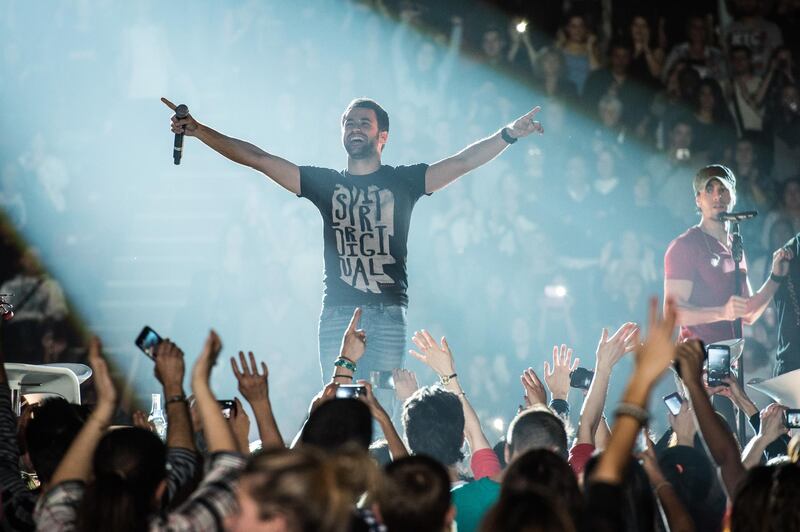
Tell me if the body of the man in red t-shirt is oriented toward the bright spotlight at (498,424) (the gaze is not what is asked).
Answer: no

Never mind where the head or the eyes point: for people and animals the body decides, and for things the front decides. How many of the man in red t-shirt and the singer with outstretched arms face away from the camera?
0

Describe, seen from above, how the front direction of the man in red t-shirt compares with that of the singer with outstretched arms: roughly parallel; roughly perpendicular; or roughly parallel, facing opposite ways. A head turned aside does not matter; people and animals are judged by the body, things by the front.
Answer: roughly parallel

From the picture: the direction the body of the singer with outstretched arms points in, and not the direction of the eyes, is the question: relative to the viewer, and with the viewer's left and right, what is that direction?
facing the viewer

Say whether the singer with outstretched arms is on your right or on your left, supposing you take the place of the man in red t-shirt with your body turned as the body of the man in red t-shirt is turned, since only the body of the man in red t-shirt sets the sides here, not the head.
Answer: on your right

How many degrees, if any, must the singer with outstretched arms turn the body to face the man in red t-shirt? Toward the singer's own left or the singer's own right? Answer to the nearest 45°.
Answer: approximately 90° to the singer's own left
